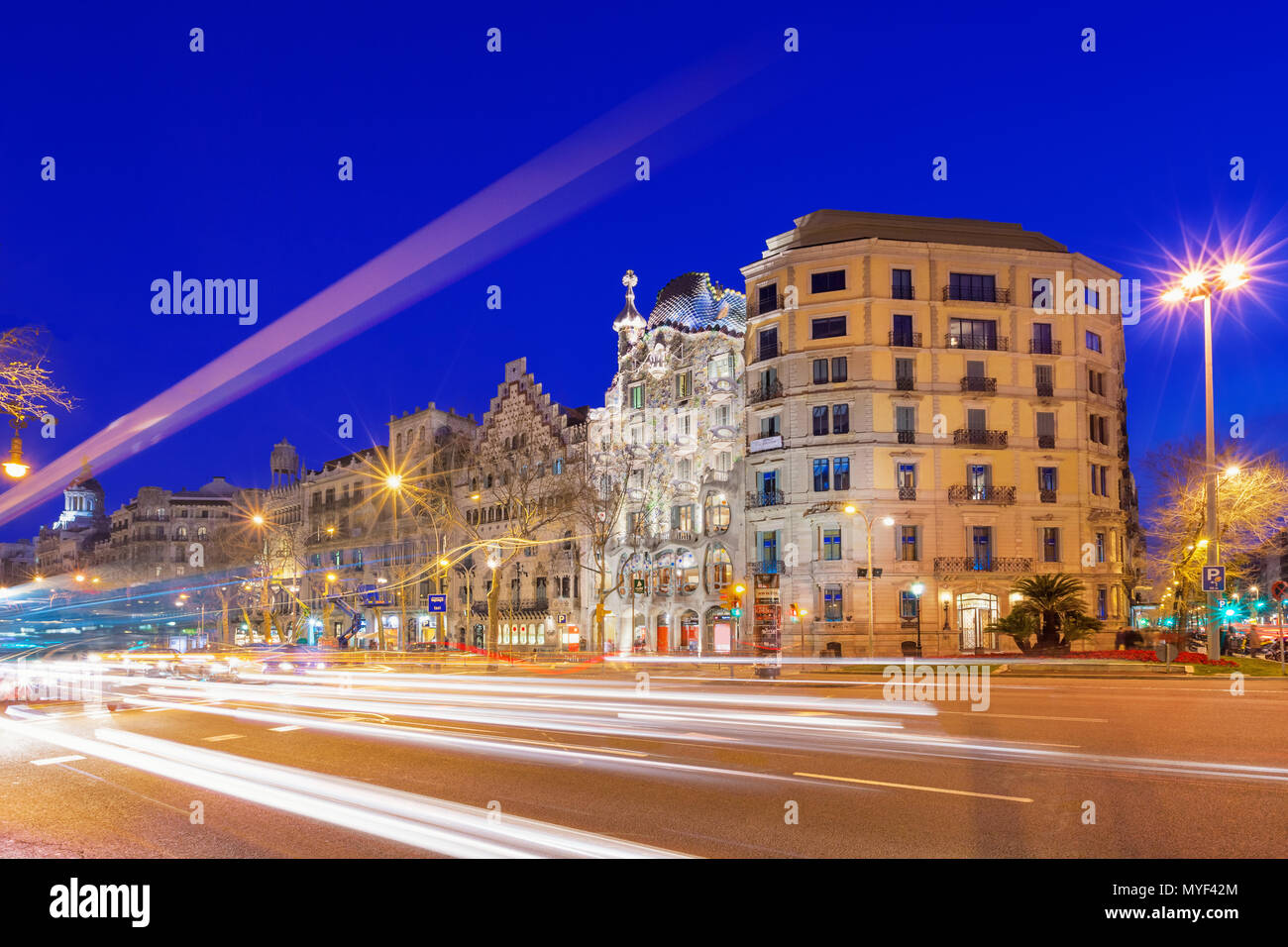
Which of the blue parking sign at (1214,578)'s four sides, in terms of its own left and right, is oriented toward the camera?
front
